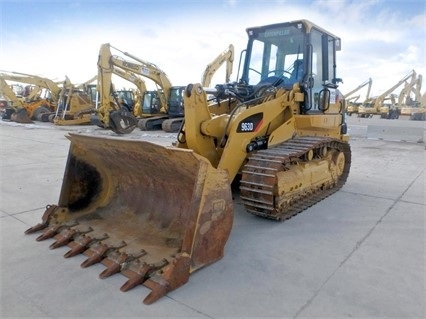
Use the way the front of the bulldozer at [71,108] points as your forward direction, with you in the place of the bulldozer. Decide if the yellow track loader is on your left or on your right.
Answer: on your left

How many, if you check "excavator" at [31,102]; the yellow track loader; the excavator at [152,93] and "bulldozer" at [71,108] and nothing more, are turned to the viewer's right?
0

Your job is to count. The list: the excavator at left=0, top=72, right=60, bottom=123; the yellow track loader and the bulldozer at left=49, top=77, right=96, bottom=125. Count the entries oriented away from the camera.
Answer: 0

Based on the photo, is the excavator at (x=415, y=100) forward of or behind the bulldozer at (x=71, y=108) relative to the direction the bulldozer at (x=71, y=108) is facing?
behind

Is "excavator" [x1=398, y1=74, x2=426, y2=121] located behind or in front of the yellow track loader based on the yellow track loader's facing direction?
behind

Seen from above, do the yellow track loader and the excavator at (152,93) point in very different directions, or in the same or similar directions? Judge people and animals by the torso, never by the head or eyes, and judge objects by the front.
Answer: same or similar directions

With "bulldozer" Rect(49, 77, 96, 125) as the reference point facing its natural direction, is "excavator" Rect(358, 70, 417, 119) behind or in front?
behind

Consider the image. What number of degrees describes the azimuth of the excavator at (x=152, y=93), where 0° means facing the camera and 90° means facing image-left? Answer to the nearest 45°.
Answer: approximately 45°

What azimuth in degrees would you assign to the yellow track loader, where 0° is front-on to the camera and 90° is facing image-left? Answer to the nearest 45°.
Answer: approximately 45°

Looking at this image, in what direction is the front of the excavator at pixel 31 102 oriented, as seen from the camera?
facing the viewer and to the left of the viewer
